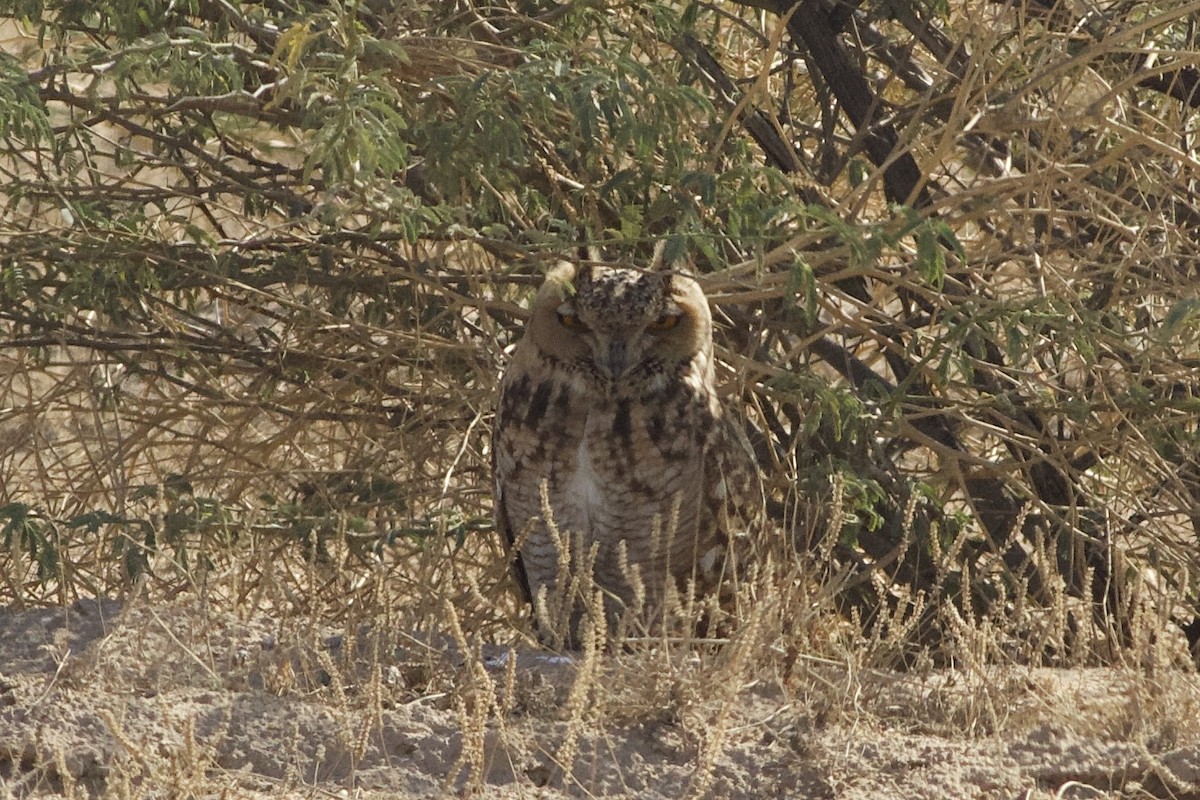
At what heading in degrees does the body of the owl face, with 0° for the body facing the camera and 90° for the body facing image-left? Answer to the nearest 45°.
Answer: approximately 0°
